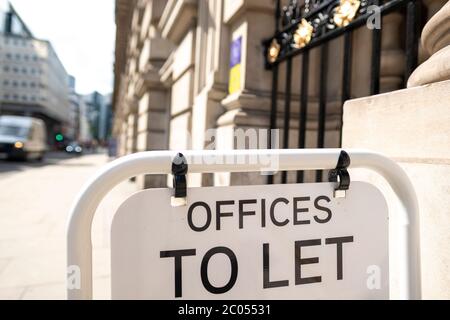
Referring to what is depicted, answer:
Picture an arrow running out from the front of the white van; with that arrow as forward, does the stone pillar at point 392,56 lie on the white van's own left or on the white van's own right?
on the white van's own left

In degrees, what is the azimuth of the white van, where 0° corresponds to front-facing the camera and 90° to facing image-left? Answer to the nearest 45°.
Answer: approximately 45°
